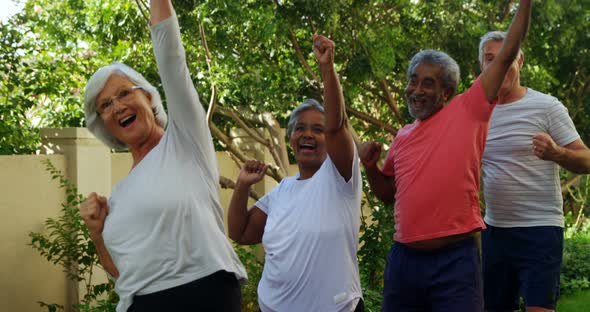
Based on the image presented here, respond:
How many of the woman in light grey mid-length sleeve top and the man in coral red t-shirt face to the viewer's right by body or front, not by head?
0

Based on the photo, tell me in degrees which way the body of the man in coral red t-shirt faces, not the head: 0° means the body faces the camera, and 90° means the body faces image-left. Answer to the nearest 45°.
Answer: approximately 45°

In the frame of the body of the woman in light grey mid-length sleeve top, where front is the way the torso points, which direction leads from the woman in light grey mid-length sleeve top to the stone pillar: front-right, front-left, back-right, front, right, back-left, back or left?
back-right

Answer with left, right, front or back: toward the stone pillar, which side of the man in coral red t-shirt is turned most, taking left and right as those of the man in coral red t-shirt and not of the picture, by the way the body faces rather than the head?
right

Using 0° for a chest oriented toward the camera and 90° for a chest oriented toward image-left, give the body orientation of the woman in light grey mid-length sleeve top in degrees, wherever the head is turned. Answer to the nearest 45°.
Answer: approximately 45°

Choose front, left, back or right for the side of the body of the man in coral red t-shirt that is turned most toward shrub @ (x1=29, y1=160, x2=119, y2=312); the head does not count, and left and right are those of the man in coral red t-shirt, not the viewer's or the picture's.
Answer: right
